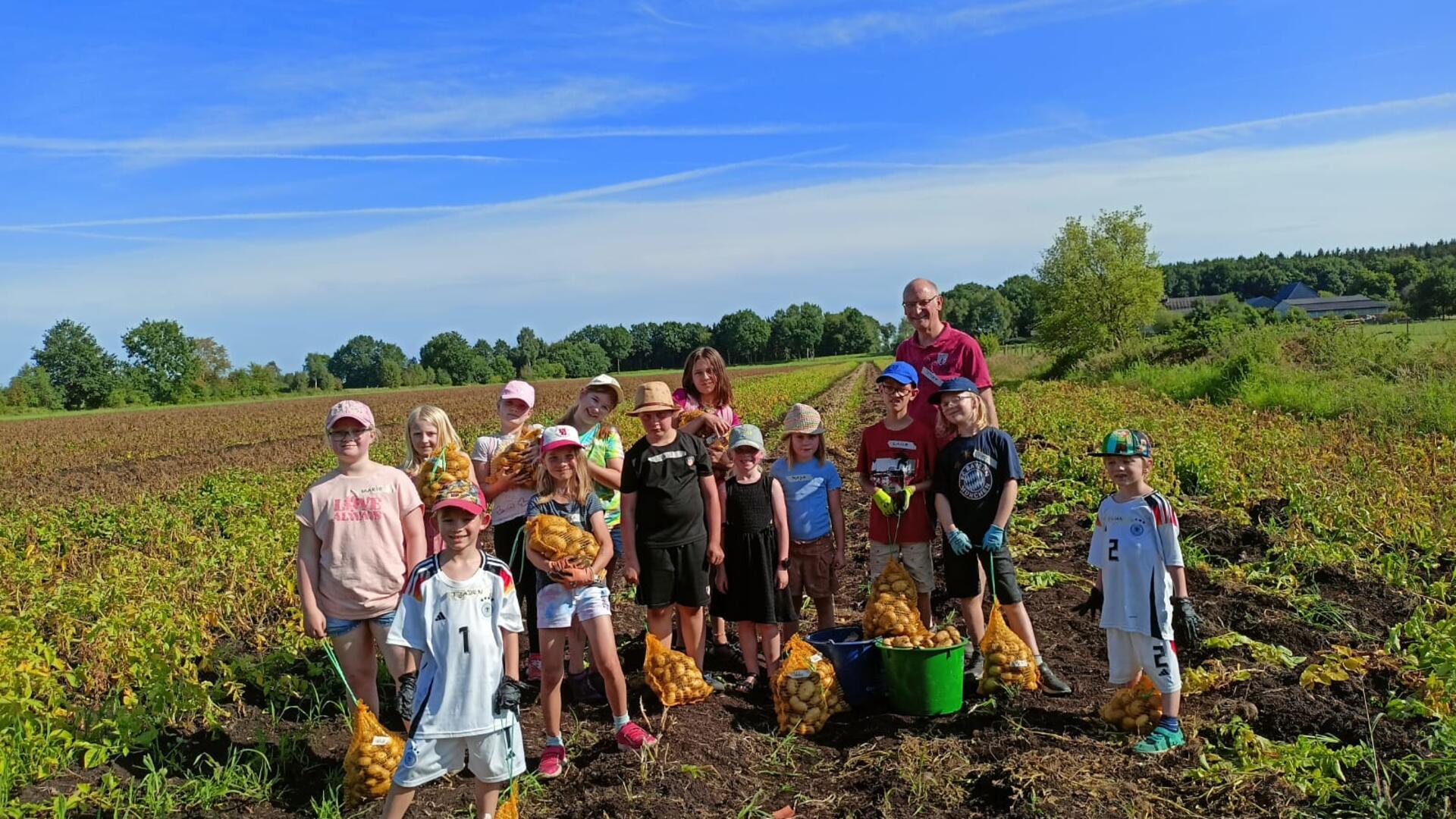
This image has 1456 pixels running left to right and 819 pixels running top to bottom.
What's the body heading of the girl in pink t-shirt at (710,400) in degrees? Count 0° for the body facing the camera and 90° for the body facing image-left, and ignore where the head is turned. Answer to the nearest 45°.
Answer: approximately 0°

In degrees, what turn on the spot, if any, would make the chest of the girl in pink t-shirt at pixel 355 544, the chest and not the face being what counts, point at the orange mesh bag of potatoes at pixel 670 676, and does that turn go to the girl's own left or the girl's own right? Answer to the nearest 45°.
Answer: approximately 90° to the girl's own left
